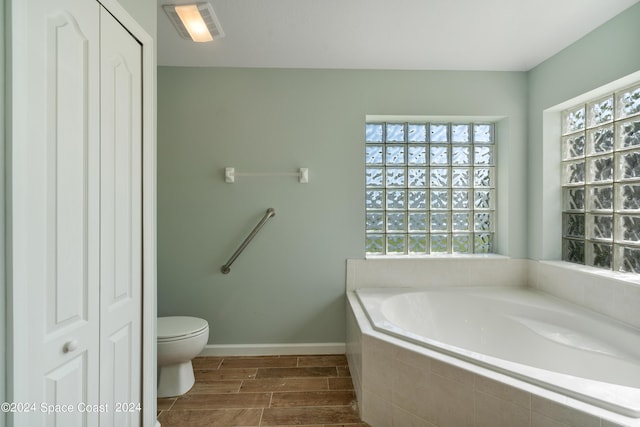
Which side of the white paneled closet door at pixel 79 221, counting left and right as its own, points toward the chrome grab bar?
left

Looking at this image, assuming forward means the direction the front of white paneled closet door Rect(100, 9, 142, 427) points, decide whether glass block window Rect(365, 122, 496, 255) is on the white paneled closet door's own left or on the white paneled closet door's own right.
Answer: on the white paneled closet door's own left

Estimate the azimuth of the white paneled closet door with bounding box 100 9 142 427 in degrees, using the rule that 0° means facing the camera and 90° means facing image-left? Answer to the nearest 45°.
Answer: approximately 315°

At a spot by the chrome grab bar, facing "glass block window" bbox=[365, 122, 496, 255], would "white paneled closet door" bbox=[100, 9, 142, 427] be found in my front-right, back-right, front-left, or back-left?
back-right

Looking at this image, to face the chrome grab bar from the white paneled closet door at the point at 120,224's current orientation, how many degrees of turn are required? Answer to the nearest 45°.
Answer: approximately 90° to its left

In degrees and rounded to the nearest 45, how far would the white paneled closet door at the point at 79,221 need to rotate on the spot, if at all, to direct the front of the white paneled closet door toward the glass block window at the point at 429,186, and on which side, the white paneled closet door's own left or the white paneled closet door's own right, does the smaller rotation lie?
approximately 45° to the white paneled closet door's own left

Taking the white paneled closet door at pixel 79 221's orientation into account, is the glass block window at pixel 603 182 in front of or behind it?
in front

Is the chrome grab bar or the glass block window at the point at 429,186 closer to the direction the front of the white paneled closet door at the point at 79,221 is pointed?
the glass block window
